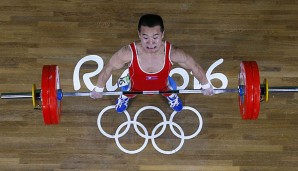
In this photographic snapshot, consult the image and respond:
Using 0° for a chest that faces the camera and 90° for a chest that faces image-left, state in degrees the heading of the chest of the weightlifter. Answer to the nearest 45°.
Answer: approximately 0°
